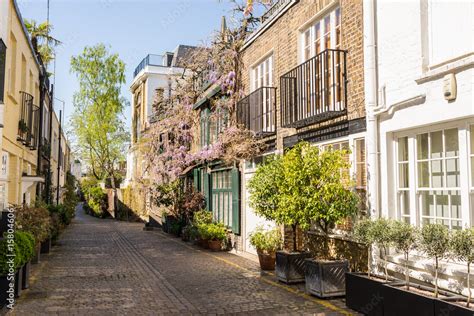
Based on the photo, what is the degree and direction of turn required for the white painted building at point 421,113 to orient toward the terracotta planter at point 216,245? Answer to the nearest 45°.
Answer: approximately 90° to its right

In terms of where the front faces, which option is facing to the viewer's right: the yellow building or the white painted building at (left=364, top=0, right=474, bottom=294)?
the yellow building

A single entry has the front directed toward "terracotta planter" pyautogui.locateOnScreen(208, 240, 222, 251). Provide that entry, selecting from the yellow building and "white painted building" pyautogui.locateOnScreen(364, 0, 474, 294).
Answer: the yellow building

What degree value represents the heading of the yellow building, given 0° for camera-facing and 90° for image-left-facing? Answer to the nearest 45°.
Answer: approximately 270°

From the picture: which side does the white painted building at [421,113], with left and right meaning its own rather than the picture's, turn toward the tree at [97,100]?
right

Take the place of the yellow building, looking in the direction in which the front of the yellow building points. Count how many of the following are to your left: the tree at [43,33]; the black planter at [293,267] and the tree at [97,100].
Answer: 2

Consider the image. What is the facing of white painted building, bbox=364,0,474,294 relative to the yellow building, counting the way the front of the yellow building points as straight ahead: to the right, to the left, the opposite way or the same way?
the opposite way

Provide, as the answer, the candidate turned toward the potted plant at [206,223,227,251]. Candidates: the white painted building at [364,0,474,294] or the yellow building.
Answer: the yellow building

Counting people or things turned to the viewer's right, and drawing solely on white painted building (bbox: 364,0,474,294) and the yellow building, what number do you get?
1

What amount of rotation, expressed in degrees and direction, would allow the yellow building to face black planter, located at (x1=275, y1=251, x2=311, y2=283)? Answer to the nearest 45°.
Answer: approximately 45° to its right

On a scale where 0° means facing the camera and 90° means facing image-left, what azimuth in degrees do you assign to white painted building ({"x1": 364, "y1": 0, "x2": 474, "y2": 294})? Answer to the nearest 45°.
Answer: approximately 45°

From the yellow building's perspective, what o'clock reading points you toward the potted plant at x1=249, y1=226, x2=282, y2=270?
The potted plant is roughly at 1 o'clock from the yellow building.
